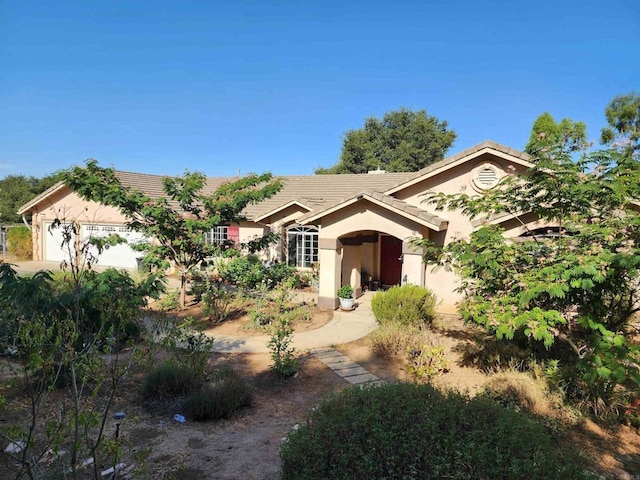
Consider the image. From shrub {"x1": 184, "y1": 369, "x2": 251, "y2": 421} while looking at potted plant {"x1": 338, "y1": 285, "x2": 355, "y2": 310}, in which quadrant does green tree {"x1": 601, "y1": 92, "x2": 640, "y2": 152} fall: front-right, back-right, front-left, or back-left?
front-right

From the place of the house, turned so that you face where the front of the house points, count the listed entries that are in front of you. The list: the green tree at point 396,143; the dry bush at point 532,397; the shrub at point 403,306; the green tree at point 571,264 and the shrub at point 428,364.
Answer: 4

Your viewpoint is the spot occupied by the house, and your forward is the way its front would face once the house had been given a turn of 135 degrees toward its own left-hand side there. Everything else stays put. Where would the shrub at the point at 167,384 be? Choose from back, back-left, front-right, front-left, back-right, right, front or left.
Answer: back

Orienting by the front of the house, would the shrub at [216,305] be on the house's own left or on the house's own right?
on the house's own right

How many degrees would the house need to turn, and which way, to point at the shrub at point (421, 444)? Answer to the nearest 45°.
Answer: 0° — it already faces it

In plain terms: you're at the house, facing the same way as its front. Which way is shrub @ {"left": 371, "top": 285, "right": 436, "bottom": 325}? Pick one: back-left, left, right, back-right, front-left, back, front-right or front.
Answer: front

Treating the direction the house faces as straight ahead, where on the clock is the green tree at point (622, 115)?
The green tree is roughly at 8 o'clock from the house.

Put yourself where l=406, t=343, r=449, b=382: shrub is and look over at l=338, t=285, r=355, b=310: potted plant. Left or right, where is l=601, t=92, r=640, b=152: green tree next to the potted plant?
right

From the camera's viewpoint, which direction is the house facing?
toward the camera

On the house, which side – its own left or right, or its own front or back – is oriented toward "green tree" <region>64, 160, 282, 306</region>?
front

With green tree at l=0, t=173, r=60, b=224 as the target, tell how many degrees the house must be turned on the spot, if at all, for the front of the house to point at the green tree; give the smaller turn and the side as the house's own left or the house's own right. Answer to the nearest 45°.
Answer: approximately 135° to the house's own right

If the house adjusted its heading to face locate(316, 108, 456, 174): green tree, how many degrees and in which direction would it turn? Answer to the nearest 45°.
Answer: approximately 180°

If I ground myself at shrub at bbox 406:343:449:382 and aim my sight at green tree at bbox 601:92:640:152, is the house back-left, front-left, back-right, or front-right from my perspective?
front-left

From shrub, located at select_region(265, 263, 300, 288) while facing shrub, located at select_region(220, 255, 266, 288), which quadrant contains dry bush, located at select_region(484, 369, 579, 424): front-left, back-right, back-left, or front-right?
back-left

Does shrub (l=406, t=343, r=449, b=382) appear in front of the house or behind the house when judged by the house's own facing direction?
in front

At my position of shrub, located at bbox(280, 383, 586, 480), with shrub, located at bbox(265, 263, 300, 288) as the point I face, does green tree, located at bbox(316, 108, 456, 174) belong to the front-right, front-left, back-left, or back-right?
front-right
